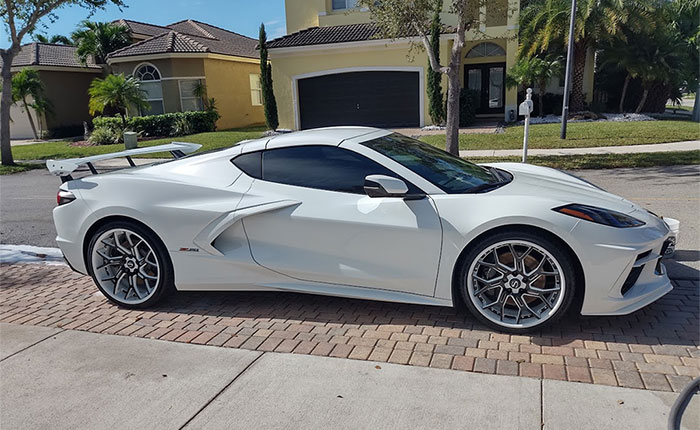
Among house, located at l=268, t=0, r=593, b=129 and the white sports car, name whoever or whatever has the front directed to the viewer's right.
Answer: the white sports car

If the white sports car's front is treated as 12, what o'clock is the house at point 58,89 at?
The house is roughly at 8 o'clock from the white sports car.

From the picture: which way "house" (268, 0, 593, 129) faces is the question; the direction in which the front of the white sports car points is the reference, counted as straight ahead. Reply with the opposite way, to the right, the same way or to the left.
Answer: to the right

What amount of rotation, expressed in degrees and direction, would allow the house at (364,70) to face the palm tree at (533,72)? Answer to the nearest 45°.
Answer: approximately 90° to its left

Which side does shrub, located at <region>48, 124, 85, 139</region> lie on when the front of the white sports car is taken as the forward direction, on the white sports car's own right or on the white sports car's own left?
on the white sports car's own left

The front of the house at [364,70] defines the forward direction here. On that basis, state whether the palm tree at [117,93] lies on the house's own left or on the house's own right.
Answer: on the house's own right

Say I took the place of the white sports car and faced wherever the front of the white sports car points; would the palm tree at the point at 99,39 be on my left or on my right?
on my left

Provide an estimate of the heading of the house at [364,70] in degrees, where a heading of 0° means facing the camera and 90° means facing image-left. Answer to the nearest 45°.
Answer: approximately 0°

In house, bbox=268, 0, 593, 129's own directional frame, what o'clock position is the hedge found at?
The hedge is roughly at 3 o'clock from the house.

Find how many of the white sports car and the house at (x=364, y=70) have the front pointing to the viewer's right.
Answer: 1

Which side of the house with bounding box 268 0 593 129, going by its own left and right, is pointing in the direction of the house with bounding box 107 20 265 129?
right

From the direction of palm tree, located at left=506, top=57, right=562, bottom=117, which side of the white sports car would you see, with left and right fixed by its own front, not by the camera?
left

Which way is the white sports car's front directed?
to the viewer's right
